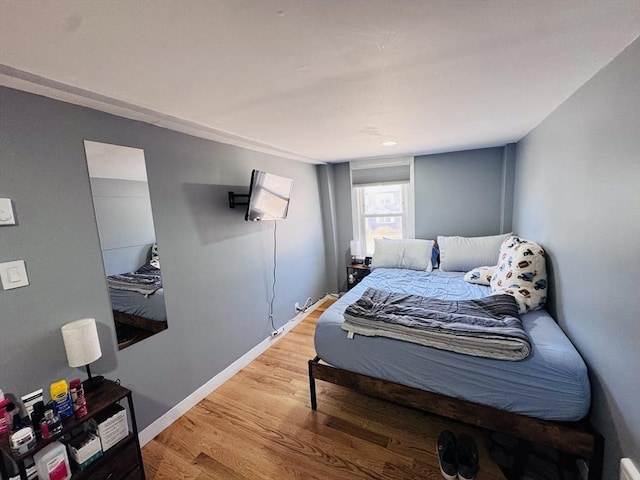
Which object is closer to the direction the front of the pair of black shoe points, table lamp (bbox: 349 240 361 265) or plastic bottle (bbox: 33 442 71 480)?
the table lamp

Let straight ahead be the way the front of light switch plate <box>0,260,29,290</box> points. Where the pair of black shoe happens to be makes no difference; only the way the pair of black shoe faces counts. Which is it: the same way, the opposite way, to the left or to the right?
to the left

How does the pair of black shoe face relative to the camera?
away from the camera

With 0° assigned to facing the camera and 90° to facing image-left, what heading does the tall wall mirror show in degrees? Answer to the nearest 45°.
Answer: approximately 315°

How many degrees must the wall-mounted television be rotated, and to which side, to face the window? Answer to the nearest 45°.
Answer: approximately 90° to its left

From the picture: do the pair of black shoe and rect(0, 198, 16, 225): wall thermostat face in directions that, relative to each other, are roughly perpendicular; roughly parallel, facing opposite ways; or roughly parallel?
roughly perpendicular

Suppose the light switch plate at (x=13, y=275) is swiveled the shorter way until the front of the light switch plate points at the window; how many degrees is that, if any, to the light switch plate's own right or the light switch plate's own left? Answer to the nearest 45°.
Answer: approximately 90° to the light switch plate's own left

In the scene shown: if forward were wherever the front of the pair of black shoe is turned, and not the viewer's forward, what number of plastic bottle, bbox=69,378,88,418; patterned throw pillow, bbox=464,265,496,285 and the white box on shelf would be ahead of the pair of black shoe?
1

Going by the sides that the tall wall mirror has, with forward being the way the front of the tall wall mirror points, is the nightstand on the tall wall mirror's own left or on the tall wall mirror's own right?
on the tall wall mirror's own left
